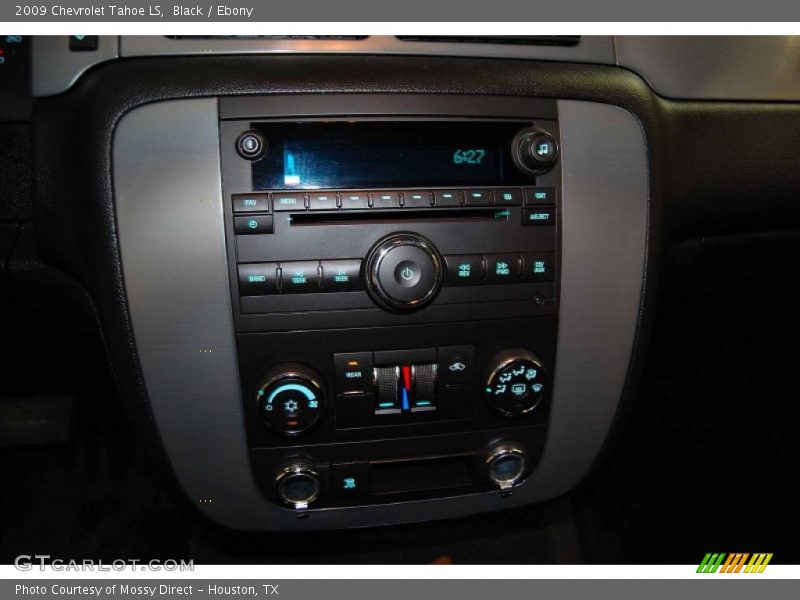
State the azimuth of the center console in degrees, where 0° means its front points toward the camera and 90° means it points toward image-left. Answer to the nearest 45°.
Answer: approximately 0°
